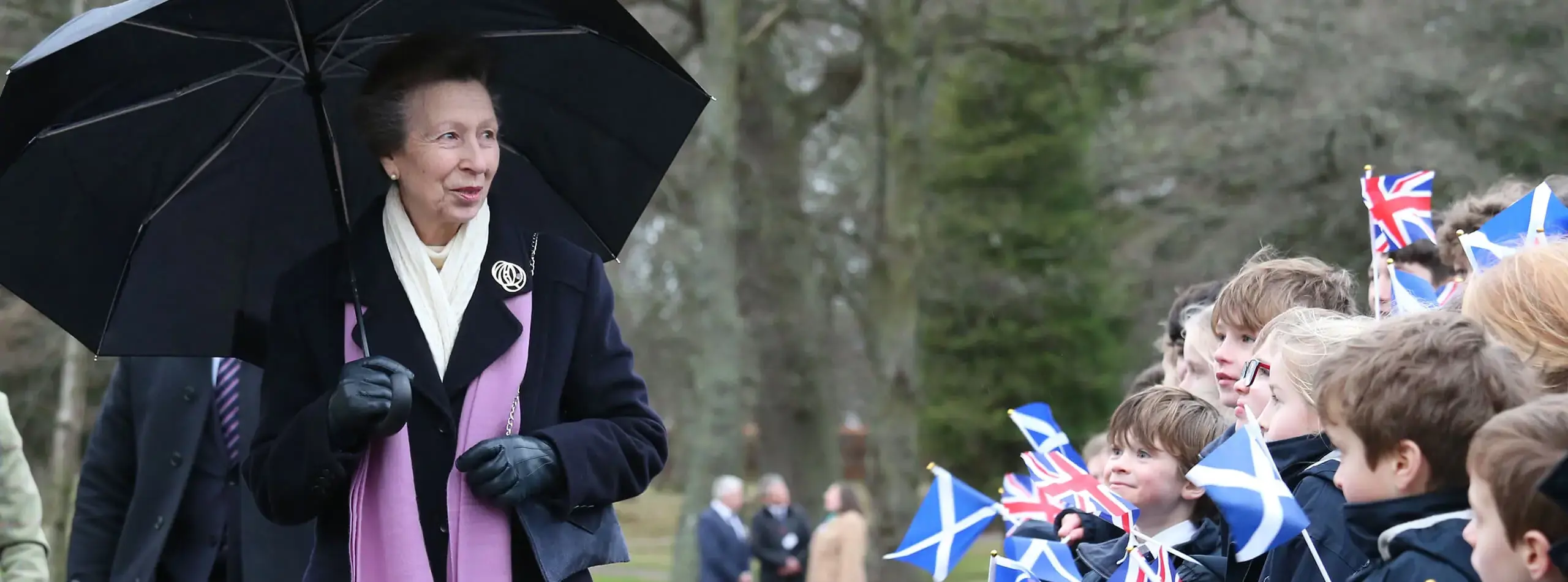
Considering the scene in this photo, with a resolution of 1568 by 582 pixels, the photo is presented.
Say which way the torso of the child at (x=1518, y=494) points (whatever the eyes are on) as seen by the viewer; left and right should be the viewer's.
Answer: facing to the left of the viewer

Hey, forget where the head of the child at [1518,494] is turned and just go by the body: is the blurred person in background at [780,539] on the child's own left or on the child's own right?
on the child's own right

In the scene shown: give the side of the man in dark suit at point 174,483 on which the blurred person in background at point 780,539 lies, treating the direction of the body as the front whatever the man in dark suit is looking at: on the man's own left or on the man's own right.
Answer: on the man's own left

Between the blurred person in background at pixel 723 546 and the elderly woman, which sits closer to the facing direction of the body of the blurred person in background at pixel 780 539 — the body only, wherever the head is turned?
the elderly woman

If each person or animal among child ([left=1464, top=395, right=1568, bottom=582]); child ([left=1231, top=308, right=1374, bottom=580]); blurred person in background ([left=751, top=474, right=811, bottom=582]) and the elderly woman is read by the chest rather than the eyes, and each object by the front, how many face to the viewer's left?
2

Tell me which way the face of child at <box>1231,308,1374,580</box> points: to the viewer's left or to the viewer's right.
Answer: to the viewer's left

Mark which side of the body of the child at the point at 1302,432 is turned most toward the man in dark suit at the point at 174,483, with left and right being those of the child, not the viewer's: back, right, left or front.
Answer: front

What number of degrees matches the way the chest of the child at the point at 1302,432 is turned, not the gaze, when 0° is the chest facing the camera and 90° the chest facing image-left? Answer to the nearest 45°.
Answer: approximately 90°

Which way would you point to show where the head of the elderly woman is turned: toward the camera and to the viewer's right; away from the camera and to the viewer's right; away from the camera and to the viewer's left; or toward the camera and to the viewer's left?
toward the camera and to the viewer's right

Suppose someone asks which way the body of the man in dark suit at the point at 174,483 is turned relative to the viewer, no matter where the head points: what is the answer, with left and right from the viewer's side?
facing the viewer and to the right of the viewer
